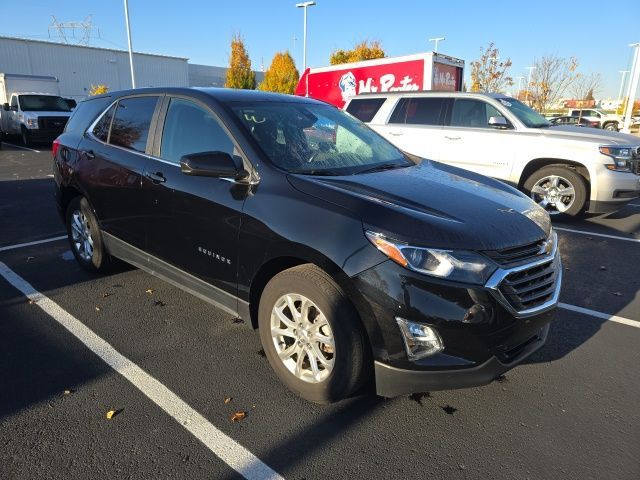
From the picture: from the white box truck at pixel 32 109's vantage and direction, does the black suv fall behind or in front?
in front

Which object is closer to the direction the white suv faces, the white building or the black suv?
the black suv

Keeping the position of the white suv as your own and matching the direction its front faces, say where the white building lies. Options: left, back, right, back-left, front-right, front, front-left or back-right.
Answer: back

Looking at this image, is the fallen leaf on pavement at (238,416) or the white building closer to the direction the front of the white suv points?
the fallen leaf on pavement

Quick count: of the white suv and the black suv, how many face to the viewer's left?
0

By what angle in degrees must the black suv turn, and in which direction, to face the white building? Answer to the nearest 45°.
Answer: approximately 180°

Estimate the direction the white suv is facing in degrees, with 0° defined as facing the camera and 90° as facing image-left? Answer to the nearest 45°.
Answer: approximately 315°

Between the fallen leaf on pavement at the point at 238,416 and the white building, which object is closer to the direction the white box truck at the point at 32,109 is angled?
the fallen leaf on pavement

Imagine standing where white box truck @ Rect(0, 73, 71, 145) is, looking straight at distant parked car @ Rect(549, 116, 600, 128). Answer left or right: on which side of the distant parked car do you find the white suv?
right

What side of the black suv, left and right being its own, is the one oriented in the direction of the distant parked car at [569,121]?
left
